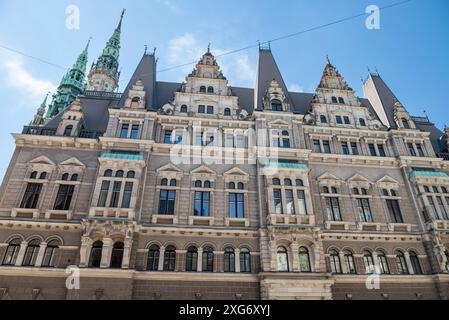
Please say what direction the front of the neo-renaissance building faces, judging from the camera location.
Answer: facing the viewer
